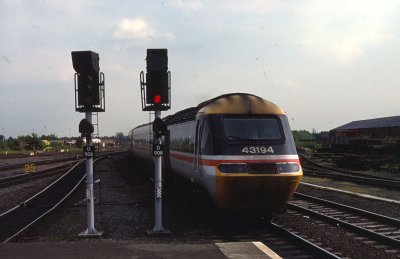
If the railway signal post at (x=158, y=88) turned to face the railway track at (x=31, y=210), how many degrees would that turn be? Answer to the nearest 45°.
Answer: approximately 135° to its right

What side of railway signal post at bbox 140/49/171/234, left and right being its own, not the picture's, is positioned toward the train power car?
back

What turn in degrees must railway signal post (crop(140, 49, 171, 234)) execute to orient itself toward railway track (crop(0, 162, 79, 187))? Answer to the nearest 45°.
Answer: approximately 135° to its right

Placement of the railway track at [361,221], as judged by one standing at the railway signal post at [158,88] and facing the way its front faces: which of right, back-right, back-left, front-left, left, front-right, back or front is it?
left

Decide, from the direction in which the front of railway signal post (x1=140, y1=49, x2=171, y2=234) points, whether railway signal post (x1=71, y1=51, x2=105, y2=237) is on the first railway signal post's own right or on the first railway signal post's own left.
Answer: on the first railway signal post's own right

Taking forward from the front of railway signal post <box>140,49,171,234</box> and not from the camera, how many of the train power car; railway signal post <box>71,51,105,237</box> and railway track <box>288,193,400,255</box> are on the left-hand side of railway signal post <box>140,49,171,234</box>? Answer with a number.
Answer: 2

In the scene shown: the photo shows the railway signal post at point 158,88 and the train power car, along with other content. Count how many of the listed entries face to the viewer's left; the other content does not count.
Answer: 0

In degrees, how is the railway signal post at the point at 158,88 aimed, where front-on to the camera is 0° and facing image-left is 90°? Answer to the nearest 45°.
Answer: approximately 0°
